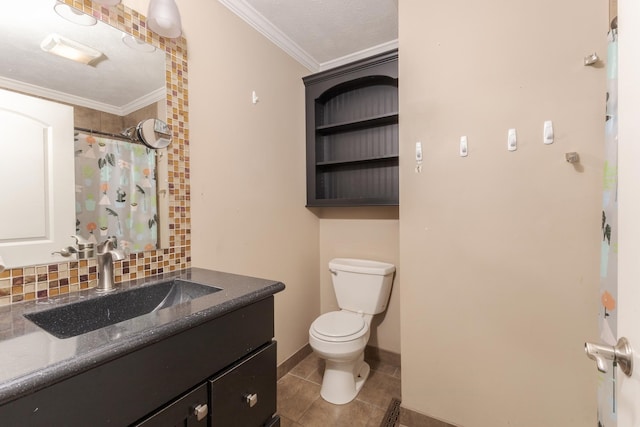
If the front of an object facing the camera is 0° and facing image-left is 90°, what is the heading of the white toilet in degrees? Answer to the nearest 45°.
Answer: approximately 45°

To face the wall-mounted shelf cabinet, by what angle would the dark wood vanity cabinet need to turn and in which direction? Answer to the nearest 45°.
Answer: approximately 90° to its left

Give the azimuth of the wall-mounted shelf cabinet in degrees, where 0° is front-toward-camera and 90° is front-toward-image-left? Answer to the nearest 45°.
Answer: approximately 45°

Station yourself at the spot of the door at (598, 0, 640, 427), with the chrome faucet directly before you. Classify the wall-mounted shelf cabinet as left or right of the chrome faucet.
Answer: right
